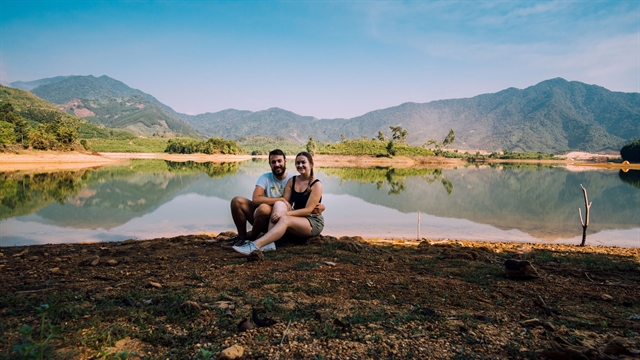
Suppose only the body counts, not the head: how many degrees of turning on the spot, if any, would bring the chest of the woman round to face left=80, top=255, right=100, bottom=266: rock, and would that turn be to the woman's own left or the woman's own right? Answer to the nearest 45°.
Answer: approximately 45° to the woman's own right

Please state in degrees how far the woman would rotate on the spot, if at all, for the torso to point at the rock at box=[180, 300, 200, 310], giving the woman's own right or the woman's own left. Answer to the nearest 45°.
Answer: approximately 45° to the woman's own left

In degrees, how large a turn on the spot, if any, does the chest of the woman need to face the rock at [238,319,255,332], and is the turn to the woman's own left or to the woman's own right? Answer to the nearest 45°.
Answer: approximately 45° to the woman's own left

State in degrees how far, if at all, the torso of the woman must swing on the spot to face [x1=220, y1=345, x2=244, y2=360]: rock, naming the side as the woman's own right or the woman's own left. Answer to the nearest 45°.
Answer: approximately 45° to the woman's own left

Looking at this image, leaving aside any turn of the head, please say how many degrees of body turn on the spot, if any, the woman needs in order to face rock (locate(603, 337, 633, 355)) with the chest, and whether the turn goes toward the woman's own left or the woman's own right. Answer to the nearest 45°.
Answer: approximately 90° to the woman's own left

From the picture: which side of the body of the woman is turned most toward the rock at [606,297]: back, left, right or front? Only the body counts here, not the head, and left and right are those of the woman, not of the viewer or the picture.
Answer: left

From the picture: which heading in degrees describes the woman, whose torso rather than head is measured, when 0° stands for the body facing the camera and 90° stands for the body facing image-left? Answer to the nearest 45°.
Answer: approximately 45°

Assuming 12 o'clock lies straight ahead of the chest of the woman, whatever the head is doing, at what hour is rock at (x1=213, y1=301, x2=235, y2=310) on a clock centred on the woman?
The rock is roughly at 11 o'clock from the woman.

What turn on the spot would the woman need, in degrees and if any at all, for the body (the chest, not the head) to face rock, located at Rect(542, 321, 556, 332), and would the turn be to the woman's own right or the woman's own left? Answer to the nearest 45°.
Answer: approximately 90° to the woman's own left
